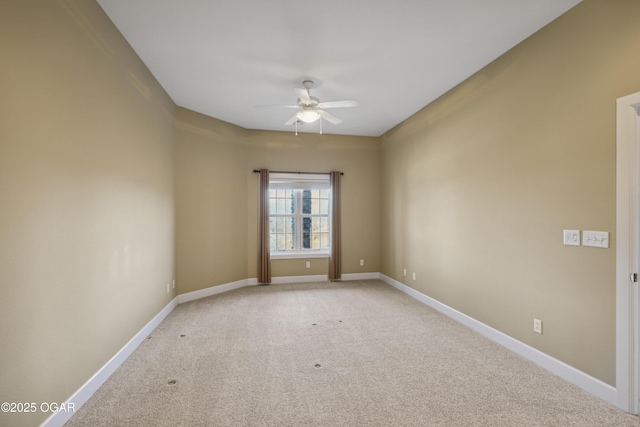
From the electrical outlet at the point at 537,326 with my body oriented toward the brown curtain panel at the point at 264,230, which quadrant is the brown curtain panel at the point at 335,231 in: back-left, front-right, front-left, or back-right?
front-right

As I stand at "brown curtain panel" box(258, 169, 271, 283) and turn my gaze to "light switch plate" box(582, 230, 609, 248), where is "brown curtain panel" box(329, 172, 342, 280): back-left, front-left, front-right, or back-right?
front-left

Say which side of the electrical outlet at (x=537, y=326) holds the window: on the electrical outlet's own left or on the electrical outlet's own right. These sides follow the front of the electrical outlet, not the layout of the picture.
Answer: on the electrical outlet's own right

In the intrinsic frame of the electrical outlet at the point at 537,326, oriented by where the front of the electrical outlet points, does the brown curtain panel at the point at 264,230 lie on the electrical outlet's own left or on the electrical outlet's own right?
on the electrical outlet's own right

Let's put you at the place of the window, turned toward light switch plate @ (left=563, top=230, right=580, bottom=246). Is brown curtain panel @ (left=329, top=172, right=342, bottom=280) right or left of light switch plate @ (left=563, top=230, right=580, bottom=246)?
left

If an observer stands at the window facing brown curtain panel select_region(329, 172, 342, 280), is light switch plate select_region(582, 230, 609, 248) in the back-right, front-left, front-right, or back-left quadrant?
front-right

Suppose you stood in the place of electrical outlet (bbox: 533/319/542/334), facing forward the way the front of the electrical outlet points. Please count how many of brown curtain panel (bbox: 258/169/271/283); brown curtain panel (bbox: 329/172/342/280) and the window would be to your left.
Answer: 0

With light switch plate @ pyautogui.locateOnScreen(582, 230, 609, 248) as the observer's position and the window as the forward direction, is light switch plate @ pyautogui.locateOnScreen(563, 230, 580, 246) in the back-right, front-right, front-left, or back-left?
front-right

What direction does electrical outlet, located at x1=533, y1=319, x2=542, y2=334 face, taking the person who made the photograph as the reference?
facing the viewer and to the left of the viewer

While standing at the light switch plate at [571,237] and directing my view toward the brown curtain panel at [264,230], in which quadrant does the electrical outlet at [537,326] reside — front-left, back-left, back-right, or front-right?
front-right

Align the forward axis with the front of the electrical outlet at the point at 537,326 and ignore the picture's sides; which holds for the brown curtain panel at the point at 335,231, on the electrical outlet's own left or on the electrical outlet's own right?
on the electrical outlet's own right
